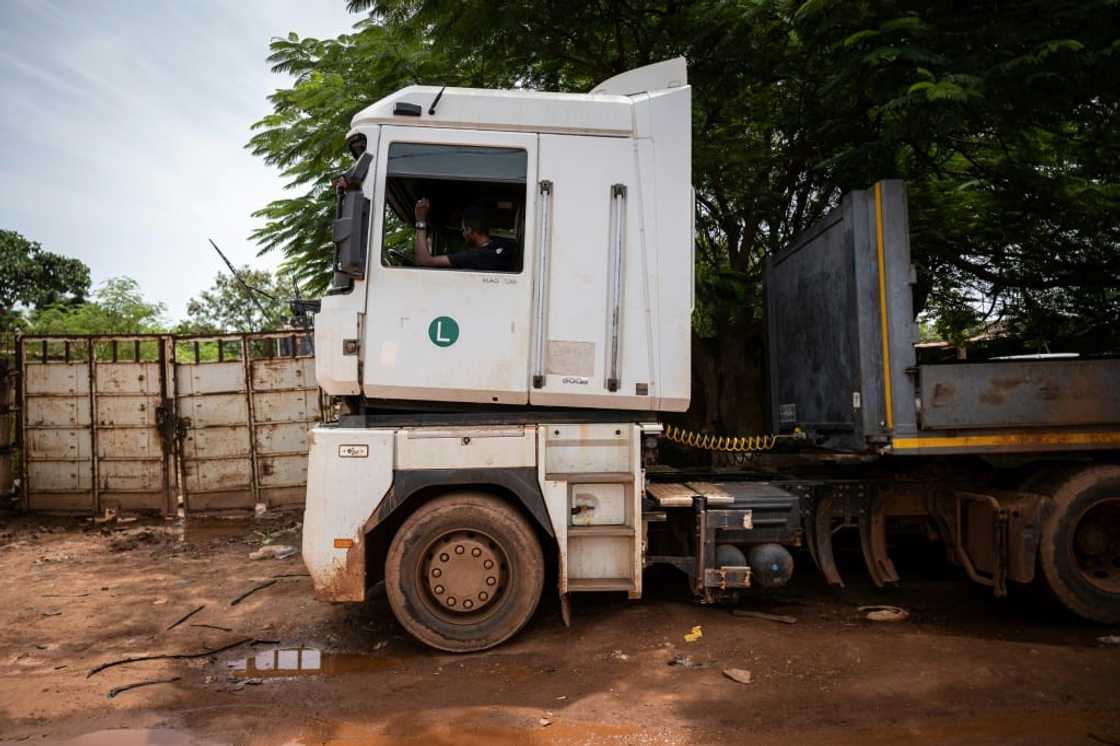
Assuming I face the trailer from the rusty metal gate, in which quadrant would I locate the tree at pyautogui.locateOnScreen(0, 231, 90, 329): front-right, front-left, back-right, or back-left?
back-left

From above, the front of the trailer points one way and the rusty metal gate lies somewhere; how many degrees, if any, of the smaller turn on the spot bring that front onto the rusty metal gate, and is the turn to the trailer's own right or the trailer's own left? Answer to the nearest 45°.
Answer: approximately 45° to the trailer's own right

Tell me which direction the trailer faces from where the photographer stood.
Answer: facing the viewer and to the left of the viewer

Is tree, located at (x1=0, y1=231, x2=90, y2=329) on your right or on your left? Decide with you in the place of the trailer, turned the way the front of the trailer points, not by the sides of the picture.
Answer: on your right
